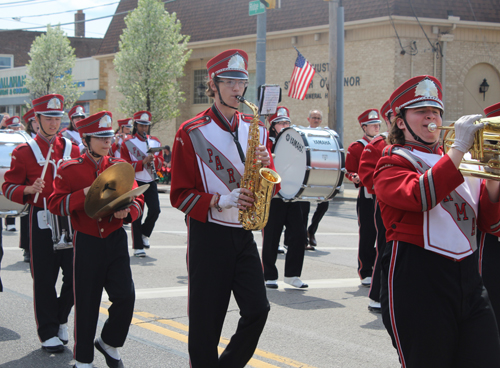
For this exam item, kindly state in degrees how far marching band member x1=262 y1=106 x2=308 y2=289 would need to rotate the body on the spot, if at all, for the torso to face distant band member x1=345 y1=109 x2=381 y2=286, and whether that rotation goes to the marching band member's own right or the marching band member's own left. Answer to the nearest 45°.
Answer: approximately 45° to the marching band member's own left

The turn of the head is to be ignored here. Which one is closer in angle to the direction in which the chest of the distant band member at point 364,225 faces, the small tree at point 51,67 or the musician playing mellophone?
the musician playing mellophone

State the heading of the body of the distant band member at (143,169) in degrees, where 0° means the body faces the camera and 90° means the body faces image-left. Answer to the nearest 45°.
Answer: approximately 315°

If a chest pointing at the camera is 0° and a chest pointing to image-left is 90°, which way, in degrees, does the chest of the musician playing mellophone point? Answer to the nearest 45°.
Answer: approximately 315°

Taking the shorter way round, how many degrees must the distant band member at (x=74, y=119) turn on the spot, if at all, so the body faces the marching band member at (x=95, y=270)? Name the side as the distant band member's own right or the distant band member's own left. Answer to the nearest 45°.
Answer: approximately 45° to the distant band member's own right
